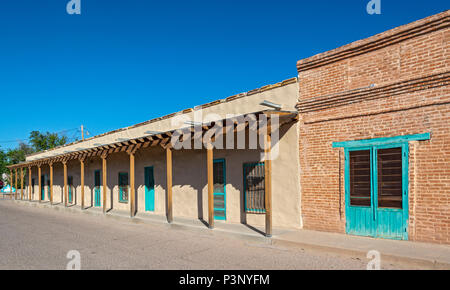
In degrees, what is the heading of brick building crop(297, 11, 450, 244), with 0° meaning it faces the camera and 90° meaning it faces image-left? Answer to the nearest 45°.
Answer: approximately 45°

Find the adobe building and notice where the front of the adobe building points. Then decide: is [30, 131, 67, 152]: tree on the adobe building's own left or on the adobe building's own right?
on the adobe building's own right

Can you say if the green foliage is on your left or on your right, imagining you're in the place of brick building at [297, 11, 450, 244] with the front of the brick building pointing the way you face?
on your right

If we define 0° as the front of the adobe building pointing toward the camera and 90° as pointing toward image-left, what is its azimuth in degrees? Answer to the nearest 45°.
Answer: approximately 45°

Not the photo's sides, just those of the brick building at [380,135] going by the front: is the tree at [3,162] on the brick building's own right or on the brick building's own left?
on the brick building's own right

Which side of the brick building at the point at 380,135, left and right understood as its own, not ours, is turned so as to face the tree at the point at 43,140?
right
